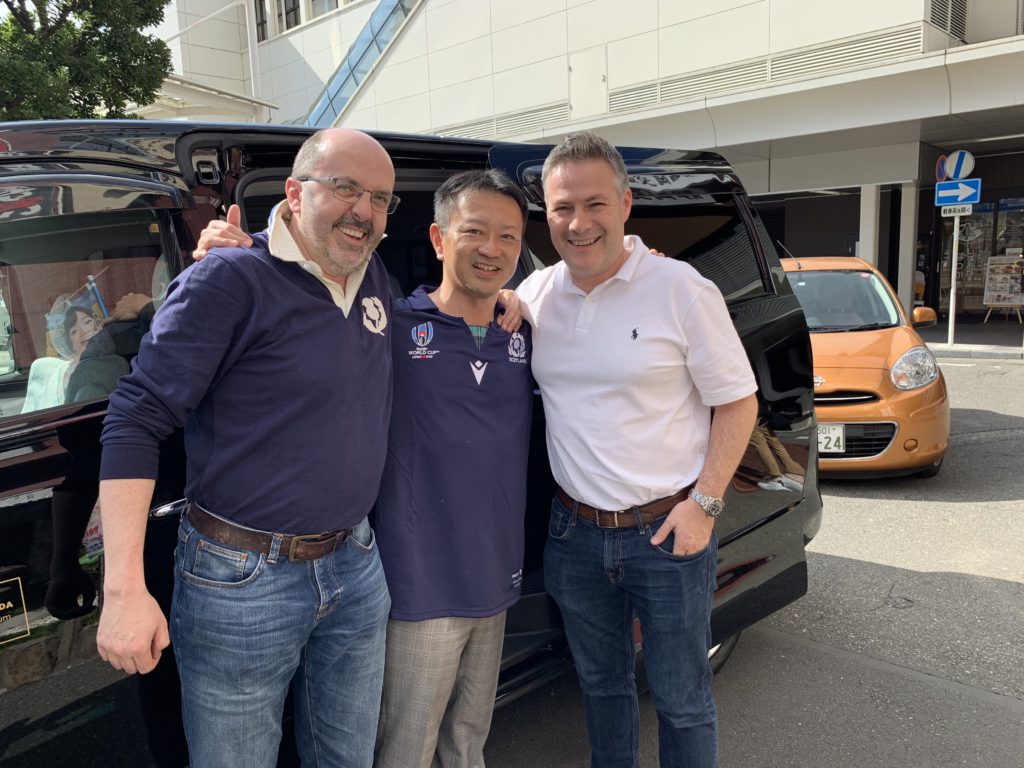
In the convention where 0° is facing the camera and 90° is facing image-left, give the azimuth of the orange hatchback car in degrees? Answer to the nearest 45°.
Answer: approximately 0°

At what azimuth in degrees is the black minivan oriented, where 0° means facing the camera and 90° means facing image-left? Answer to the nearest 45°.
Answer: approximately 45°

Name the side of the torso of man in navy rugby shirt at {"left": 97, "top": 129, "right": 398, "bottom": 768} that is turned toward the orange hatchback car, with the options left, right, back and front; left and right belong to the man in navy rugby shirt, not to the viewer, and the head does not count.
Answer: left

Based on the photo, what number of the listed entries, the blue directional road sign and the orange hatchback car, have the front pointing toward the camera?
2

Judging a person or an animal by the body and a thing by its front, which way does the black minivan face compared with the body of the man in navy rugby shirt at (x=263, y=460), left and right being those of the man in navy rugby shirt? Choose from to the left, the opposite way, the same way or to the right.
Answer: to the right

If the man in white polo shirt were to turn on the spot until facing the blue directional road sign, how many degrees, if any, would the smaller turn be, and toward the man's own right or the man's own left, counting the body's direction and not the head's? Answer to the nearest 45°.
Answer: approximately 180°
